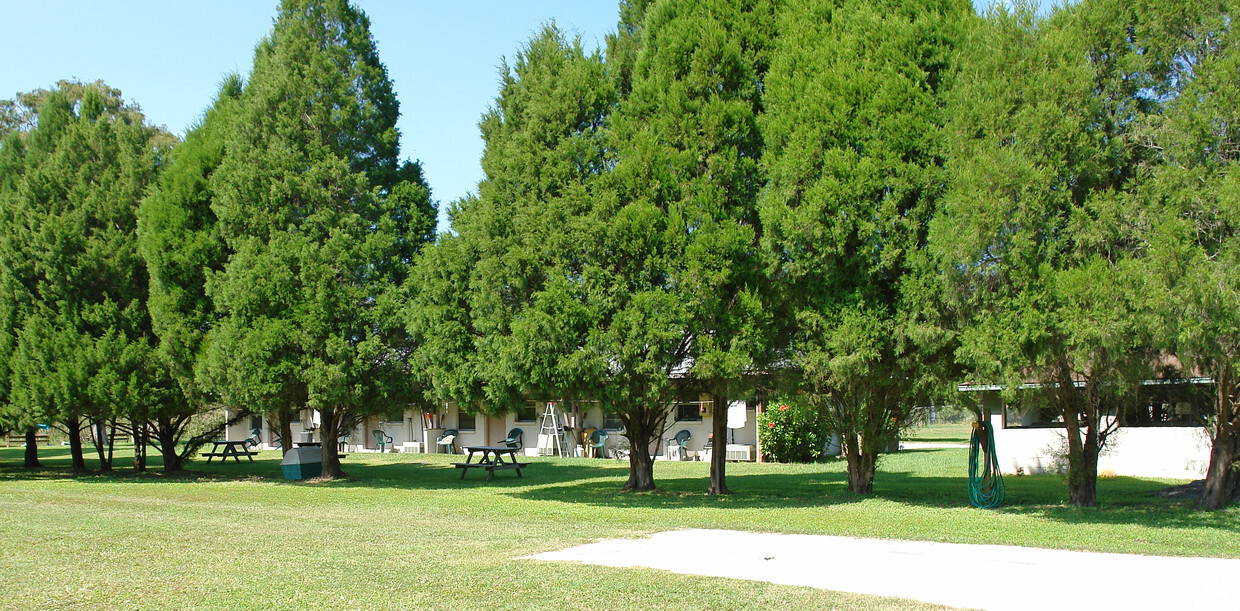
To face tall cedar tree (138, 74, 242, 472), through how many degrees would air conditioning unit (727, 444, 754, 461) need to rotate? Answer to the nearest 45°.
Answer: approximately 45° to its right

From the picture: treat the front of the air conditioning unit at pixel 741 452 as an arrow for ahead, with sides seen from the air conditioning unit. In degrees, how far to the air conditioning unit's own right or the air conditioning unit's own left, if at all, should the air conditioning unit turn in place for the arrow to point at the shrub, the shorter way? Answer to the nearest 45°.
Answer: approximately 45° to the air conditioning unit's own left

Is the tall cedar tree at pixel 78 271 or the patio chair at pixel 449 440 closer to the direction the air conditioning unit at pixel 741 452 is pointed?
the tall cedar tree

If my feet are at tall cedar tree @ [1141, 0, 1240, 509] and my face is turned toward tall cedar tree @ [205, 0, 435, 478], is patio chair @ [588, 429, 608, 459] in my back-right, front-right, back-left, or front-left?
front-right

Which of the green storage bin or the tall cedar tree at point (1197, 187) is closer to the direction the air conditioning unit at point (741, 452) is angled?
the tall cedar tree

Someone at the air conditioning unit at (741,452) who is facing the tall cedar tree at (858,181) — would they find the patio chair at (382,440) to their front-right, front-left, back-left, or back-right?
back-right

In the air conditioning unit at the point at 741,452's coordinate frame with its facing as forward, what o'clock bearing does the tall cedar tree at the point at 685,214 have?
The tall cedar tree is roughly at 12 o'clock from the air conditioning unit.

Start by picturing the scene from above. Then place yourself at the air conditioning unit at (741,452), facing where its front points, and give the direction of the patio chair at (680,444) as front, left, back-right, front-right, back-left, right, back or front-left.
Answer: back-right

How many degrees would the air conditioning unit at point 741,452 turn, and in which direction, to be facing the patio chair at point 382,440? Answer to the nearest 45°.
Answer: approximately 135° to its right

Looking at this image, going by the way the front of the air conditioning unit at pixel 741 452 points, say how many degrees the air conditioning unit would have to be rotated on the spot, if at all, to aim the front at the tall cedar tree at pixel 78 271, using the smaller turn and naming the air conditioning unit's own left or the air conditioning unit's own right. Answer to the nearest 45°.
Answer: approximately 45° to the air conditioning unit's own right

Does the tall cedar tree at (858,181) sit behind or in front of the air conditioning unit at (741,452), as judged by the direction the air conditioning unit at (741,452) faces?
in front

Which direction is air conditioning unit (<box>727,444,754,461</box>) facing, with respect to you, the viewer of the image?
facing the viewer
